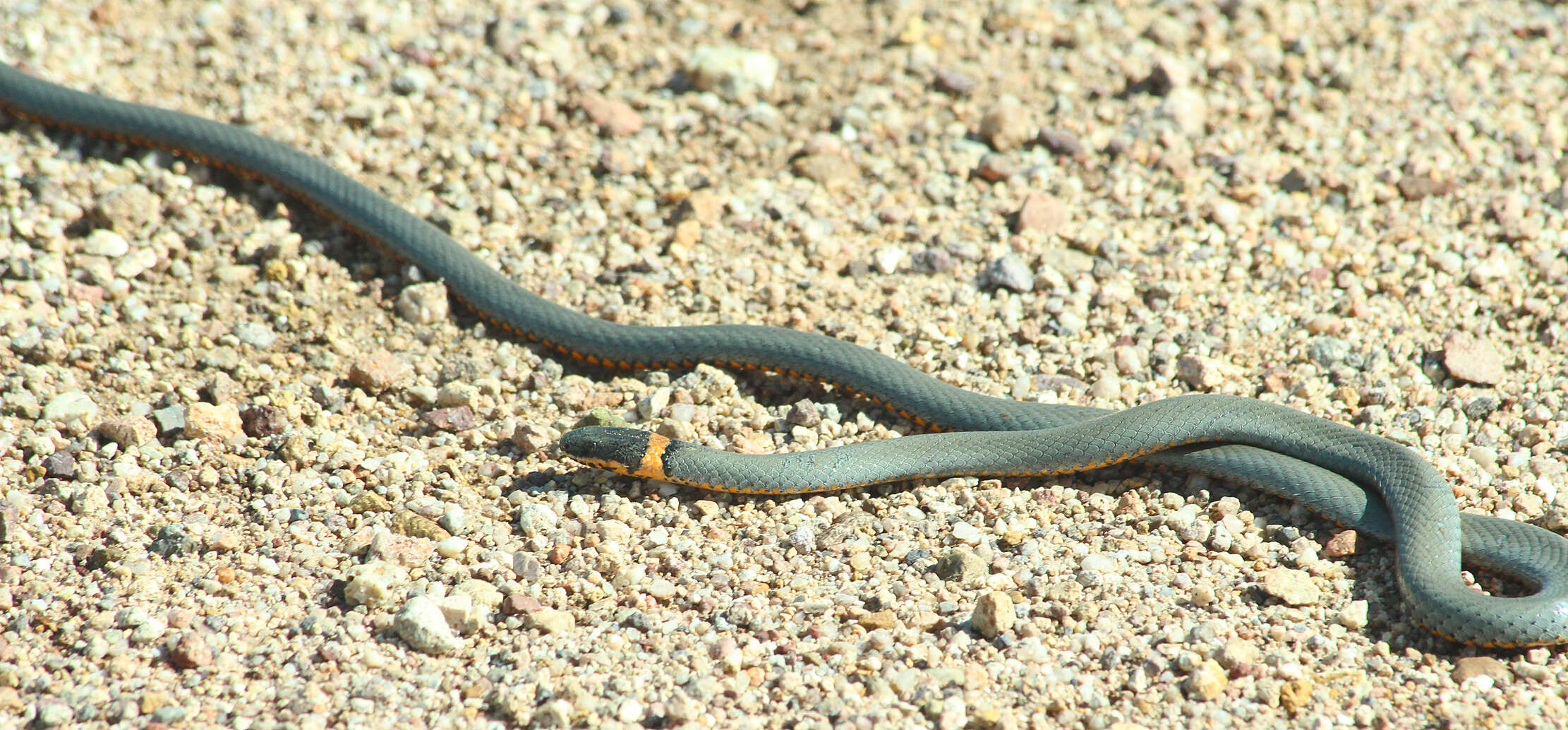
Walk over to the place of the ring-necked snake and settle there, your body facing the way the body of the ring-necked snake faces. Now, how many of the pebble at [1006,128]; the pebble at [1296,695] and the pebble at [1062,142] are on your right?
2

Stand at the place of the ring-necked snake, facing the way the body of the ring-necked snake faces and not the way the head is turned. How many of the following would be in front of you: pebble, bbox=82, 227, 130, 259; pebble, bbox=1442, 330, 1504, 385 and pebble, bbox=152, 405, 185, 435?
2

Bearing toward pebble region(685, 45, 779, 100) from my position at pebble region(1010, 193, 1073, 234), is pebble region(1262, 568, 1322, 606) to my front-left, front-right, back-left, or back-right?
back-left

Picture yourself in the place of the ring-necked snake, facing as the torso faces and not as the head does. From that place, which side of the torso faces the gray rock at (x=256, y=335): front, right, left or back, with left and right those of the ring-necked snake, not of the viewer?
front

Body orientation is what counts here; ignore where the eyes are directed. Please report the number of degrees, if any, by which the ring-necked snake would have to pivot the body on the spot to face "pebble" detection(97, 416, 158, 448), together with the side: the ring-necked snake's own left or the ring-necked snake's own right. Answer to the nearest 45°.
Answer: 0° — it already faces it

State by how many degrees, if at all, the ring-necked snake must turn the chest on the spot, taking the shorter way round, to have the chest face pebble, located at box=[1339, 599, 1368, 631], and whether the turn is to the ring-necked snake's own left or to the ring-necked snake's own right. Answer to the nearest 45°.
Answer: approximately 135° to the ring-necked snake's own left

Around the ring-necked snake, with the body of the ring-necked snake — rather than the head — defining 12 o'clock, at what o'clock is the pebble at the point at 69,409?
The pebble is roughly at 12 o'clock from the ring-necked snake.

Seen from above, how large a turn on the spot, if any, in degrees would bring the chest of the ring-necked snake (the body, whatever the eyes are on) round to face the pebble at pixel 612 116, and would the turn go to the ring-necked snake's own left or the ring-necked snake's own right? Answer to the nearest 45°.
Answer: approximately 45° to the ring-necked snake's own right

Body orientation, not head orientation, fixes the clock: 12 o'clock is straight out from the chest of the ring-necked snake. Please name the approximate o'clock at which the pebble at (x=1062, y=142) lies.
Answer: The pebble is roughly at 3 o'clock from the ring-necked snake.

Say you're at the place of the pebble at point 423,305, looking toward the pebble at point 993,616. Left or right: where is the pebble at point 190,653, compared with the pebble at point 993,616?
right

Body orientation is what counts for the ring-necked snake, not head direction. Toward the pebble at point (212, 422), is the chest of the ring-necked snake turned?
yes

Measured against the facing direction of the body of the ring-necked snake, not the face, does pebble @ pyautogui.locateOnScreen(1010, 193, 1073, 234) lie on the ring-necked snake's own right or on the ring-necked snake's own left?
on the ring-necked snake's own right

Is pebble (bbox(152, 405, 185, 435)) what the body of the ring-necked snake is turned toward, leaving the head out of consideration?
yes

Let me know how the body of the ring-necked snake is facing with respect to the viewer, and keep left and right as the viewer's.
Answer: facing to the left of the viewer

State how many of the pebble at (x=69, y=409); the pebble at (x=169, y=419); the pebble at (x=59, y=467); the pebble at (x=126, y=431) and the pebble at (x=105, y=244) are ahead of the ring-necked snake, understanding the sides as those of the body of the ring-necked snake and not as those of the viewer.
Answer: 5

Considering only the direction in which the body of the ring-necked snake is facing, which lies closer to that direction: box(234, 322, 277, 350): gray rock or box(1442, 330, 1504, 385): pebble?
the gray rock
